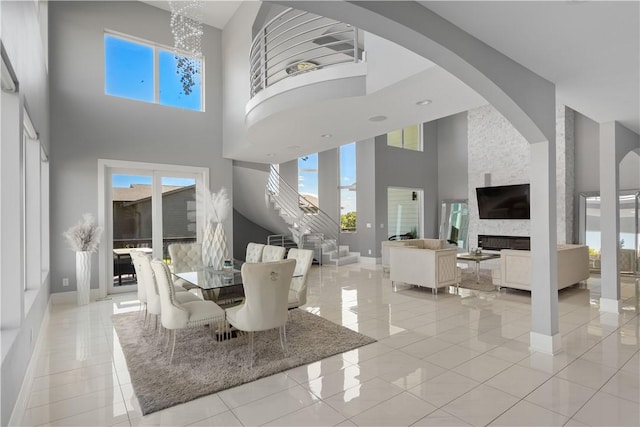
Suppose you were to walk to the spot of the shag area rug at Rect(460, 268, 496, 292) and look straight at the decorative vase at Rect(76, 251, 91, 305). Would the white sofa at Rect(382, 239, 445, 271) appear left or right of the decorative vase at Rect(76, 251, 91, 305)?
right

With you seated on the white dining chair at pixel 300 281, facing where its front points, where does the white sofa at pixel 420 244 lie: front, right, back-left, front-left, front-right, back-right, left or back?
back

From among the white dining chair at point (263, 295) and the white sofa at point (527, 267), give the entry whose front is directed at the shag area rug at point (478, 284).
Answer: the white sofa

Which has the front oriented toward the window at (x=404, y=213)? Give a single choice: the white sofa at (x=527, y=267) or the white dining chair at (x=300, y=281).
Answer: the white sofa

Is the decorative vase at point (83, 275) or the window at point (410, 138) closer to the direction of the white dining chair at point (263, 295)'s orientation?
the decorative vase

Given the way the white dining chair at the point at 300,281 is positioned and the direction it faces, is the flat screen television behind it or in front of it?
behind

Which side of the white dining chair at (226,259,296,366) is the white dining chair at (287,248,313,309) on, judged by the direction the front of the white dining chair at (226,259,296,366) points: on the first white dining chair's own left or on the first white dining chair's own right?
on the first white dining chair's own right

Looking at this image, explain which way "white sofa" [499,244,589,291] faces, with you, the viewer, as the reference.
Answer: facing away from the viewer and to the left of the viewer

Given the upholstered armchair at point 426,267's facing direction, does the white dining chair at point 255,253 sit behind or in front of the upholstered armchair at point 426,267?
behind

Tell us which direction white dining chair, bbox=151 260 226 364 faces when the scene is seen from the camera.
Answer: facing to the right of the viewer

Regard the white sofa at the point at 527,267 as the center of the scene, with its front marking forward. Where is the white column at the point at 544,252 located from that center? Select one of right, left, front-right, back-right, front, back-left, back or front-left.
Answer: back-left

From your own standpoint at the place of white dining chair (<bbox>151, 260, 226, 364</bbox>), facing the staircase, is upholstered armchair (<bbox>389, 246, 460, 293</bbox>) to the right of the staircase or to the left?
right
